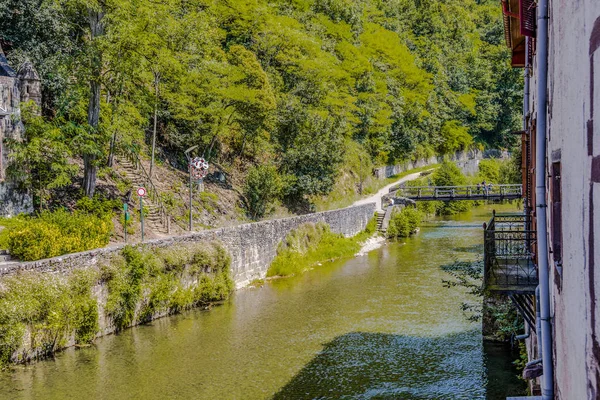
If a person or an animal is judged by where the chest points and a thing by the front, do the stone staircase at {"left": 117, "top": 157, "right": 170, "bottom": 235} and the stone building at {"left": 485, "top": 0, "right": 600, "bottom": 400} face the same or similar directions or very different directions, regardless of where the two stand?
very different directions

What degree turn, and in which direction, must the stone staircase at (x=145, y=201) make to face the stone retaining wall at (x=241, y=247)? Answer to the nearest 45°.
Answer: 0° — it already faces it

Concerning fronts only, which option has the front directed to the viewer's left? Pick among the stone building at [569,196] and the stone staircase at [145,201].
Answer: the stone building

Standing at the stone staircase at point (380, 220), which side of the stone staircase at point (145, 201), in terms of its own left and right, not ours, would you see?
left

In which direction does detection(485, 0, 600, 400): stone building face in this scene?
to the viewer's left

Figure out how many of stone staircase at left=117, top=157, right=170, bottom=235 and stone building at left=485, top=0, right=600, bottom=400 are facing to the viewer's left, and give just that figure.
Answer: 1
